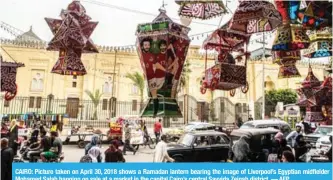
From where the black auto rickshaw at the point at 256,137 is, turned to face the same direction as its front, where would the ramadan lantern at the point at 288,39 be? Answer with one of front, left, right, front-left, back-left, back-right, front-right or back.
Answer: left

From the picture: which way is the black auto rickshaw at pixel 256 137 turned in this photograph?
to the viewer's left

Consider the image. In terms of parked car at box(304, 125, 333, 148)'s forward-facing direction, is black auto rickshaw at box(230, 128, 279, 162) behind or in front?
in front

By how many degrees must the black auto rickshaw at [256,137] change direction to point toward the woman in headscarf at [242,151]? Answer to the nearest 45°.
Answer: approximately 90° to its left

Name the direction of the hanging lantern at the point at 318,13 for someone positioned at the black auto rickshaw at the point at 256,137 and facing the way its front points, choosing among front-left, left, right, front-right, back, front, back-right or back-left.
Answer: left

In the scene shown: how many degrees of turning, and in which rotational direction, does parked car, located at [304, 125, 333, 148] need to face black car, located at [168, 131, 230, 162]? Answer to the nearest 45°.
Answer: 0° — it already faces it

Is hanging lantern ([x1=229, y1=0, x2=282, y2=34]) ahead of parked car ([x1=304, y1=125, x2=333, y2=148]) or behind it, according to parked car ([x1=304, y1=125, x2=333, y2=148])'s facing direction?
ahead

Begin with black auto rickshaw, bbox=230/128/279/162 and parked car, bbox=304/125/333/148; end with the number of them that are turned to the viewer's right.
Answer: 0

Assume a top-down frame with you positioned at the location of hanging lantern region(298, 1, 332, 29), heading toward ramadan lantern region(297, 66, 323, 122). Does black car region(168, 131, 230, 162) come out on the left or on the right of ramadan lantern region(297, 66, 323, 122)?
left

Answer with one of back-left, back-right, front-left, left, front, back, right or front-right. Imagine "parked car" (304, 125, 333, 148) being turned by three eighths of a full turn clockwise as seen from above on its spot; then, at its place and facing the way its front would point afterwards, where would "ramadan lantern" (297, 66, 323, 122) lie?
back

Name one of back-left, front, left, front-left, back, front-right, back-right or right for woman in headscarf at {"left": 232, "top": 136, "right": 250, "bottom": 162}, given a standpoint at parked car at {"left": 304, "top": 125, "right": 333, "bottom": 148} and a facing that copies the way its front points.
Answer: front-left

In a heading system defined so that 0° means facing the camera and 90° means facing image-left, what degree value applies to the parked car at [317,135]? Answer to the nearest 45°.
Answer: approximately 45°
